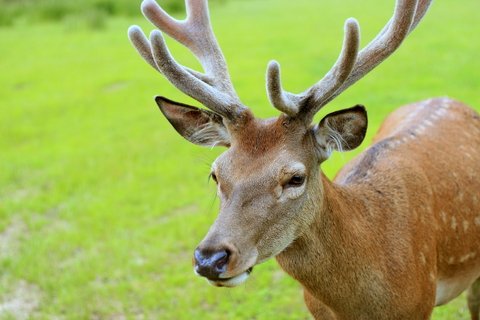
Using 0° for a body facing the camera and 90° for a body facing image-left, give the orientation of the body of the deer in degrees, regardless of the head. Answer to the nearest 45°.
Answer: approximately 45°
